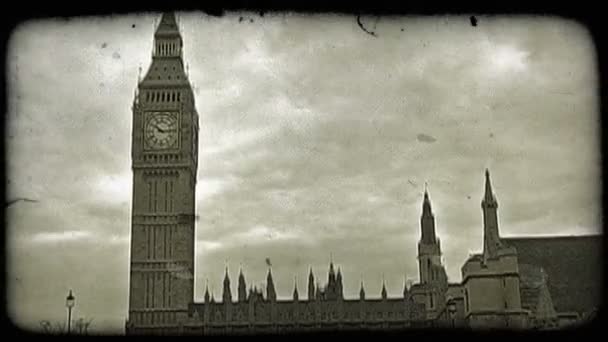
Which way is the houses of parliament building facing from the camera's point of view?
toward the camera
